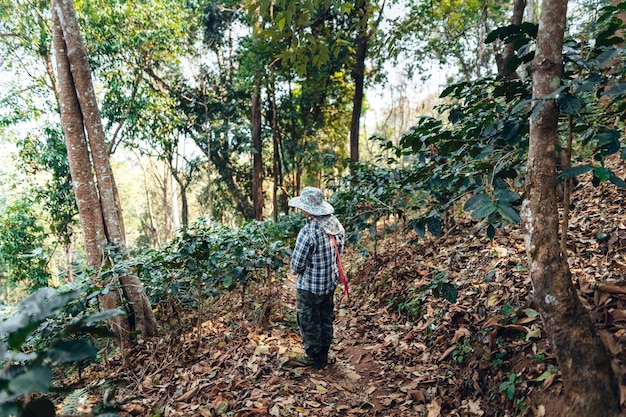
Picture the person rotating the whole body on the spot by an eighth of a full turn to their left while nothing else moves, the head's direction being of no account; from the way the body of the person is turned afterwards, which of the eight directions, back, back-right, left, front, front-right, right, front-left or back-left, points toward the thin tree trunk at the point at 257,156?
right

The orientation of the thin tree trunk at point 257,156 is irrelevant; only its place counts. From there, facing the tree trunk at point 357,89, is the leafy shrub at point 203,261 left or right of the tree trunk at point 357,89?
right

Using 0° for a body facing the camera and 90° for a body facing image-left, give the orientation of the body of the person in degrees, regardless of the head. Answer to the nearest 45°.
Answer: approximately 135°

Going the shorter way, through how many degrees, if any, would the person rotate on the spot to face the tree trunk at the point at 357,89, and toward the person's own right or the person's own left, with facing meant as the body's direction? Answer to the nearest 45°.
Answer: approximately 45° to the person's own right

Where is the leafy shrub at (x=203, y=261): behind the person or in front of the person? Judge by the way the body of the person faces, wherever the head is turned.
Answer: in front

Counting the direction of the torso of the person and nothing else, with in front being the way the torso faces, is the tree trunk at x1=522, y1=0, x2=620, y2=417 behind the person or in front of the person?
behind
